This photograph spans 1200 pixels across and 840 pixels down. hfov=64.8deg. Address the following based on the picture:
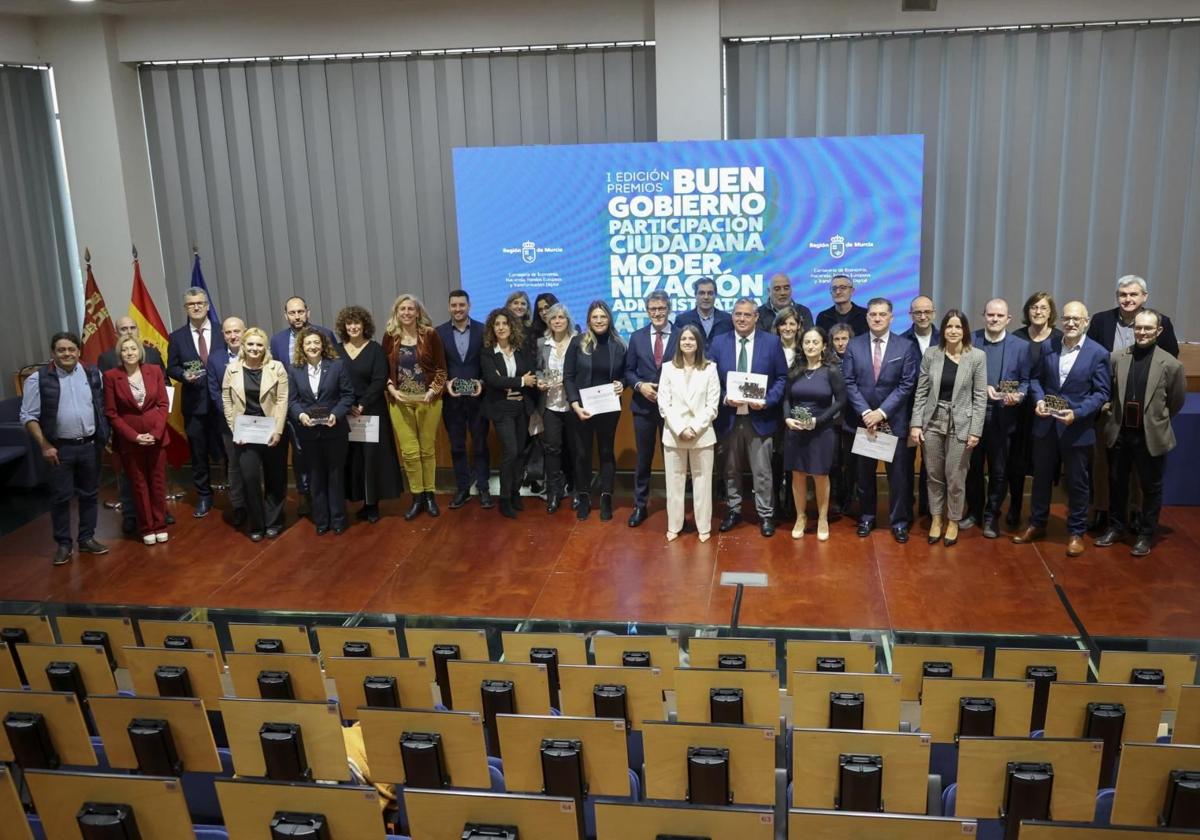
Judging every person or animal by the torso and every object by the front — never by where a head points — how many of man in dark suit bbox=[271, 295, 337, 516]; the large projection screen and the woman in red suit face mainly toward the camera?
3

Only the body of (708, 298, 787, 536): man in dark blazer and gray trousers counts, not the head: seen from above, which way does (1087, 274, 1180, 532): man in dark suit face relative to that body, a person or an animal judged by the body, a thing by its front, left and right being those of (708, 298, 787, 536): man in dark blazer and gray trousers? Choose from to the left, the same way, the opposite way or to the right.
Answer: the same way

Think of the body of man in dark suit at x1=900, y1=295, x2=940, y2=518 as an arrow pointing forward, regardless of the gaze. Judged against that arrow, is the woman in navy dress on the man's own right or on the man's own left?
on the man's own right

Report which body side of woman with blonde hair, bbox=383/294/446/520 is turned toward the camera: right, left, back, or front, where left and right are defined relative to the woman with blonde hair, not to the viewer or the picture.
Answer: front

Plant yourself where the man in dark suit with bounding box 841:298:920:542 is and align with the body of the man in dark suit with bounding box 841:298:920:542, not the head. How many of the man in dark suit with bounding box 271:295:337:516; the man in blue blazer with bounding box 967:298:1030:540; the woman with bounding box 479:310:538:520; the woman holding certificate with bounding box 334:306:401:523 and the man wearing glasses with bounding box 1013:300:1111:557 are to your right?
3

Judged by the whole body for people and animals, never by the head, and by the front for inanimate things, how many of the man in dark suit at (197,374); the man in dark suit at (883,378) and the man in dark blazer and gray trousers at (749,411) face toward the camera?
3

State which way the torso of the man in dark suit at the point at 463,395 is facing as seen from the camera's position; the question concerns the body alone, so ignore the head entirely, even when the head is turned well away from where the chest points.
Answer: toward the camera

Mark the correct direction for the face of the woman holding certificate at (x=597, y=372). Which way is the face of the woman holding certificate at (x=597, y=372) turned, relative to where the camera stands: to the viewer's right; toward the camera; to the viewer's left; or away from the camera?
toward the camera

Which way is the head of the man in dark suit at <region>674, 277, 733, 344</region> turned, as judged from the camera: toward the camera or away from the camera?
toward the camera

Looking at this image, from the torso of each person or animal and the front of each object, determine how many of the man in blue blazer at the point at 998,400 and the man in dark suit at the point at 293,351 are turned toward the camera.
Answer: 2

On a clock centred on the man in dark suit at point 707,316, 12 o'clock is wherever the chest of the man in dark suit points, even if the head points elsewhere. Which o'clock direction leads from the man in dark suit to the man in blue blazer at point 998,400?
The man in blue blazer is roughly at 10 o'clock from the man in dark suit.

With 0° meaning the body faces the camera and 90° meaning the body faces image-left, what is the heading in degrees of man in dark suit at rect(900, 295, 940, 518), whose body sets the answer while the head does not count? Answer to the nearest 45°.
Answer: approximately 0°

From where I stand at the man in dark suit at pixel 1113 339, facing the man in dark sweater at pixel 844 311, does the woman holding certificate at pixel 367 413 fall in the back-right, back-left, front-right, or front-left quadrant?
front-left

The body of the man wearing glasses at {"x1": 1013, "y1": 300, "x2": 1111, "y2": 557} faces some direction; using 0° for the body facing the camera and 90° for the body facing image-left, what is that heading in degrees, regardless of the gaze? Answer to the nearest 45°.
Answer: approximately 45°

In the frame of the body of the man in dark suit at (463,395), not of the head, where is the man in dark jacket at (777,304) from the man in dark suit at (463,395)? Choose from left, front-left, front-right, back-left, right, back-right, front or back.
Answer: left

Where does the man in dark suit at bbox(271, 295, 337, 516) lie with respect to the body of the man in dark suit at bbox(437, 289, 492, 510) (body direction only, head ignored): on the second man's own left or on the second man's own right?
on the second man's own right

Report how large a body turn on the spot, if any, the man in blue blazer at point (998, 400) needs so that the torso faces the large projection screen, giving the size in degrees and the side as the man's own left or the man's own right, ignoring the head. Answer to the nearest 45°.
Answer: approximately 135° to the man's own right

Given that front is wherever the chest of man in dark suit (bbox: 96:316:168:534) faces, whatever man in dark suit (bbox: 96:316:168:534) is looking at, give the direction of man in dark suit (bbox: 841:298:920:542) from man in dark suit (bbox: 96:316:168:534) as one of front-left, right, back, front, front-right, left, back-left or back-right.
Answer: front-left

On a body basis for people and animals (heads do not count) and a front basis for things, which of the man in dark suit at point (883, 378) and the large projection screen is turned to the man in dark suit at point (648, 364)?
the large projection screen

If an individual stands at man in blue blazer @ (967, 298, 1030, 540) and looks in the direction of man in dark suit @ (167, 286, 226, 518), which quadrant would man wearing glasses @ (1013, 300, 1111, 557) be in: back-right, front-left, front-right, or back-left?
back-left
